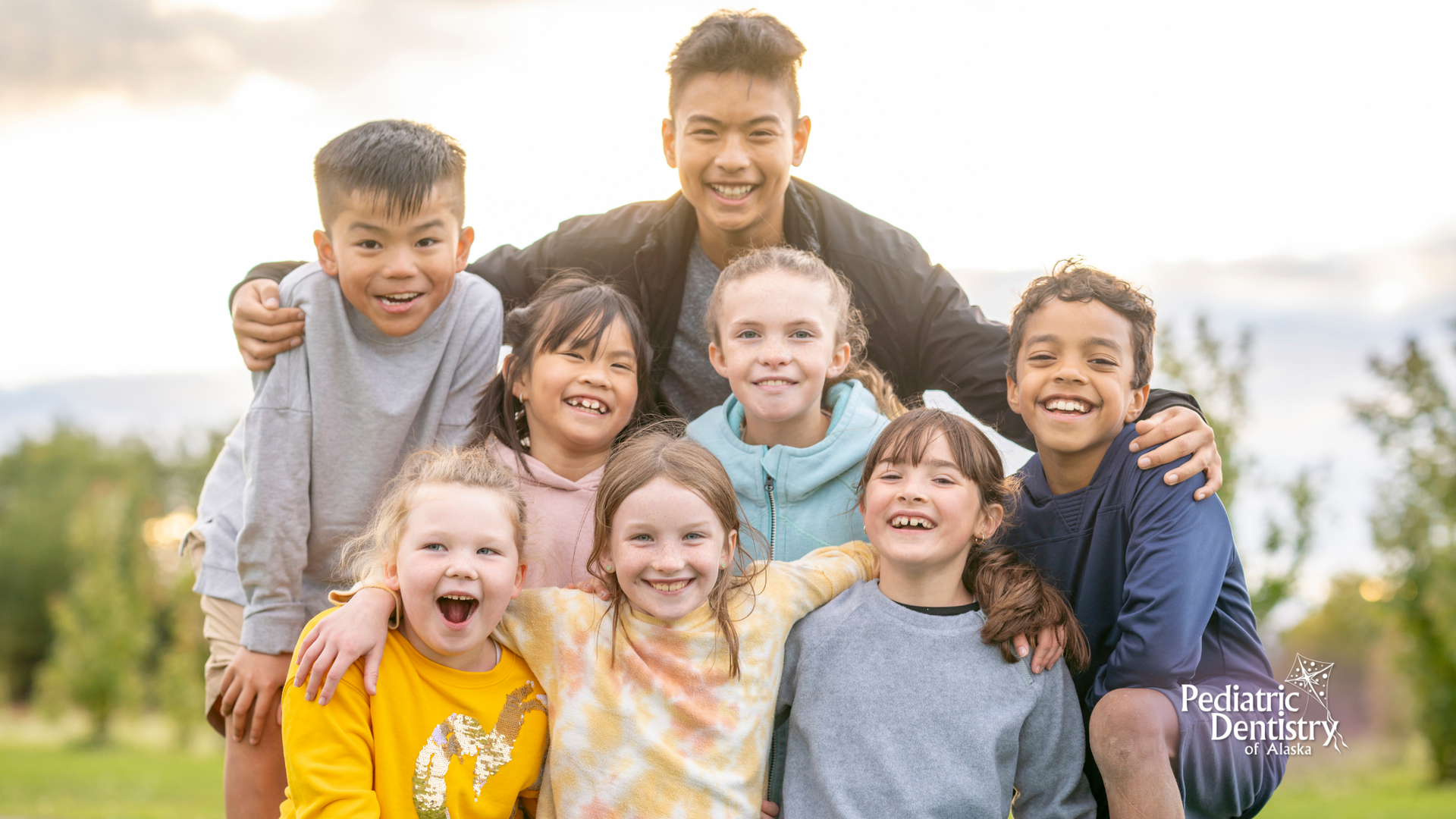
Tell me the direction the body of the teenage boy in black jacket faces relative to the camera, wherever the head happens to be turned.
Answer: toward the camera

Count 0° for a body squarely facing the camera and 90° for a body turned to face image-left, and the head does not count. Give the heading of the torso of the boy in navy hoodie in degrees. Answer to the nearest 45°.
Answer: approximately 45°

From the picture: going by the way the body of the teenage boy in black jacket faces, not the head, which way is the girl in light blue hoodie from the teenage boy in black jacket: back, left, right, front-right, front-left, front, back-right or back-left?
front

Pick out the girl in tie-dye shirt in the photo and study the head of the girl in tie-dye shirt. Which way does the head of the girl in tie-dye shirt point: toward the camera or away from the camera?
toward the camera

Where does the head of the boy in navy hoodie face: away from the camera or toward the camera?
toward the camera

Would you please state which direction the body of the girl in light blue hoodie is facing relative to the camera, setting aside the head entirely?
toward the camera

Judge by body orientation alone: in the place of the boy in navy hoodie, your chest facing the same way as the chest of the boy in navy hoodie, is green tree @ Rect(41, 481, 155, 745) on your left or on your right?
on your right

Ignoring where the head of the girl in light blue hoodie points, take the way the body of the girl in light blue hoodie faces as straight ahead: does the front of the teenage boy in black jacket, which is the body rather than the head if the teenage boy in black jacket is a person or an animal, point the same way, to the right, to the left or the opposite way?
the same way

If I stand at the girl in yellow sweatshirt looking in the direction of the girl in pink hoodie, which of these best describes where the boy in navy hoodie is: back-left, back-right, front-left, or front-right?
front-right

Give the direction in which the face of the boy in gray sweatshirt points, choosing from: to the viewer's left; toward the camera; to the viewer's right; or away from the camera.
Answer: toward the camera

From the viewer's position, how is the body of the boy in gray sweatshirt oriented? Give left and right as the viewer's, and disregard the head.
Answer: facing the viewer and to the right of the viewer

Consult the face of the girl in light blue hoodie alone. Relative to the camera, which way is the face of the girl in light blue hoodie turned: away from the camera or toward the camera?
toward the camera

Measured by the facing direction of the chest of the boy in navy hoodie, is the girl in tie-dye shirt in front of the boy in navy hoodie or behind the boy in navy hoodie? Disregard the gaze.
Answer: in front

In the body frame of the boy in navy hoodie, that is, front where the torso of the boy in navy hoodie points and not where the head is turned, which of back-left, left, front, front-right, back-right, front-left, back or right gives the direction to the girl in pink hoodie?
front-right

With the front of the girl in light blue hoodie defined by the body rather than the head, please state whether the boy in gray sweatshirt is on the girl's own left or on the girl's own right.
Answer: on the girl's own right

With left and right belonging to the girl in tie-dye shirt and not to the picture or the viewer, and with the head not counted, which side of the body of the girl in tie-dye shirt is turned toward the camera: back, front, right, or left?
front

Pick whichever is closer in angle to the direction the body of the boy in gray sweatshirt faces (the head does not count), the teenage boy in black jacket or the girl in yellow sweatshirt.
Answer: the girl in yellow sweatshirt
